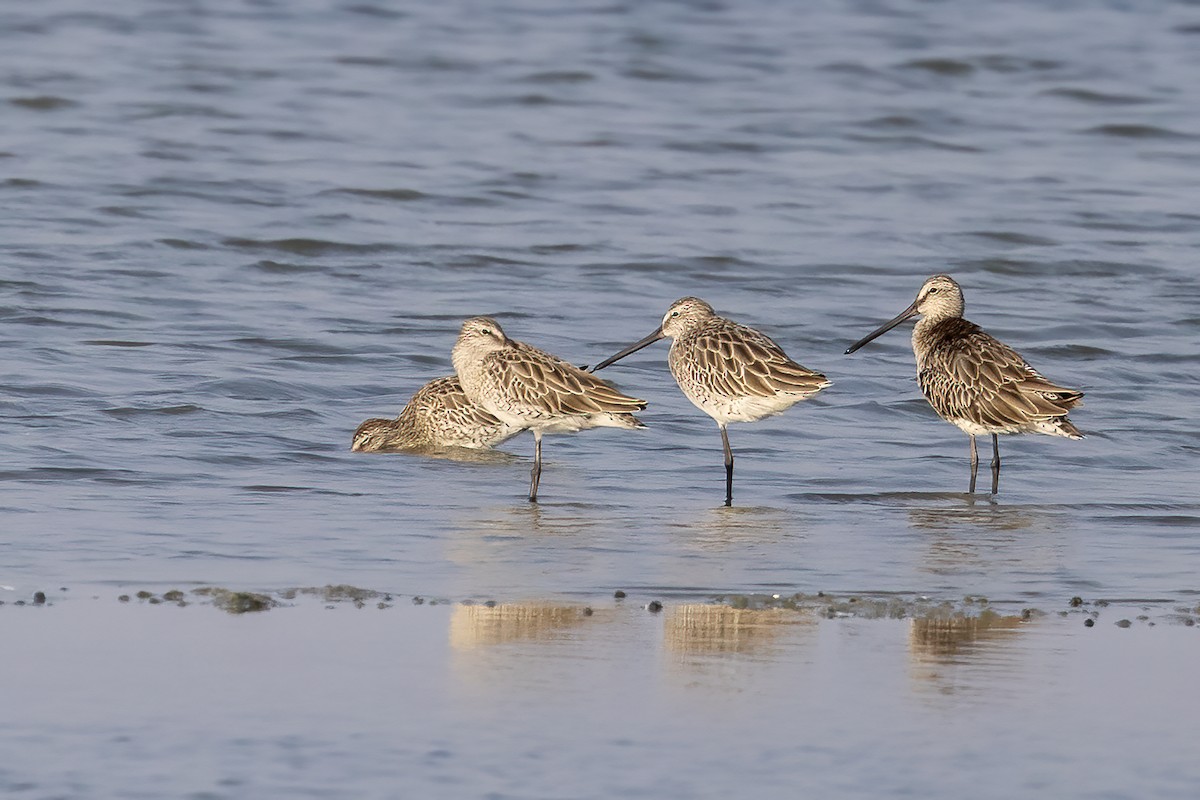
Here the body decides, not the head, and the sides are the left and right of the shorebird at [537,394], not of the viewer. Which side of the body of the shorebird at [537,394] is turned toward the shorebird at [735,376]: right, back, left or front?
back

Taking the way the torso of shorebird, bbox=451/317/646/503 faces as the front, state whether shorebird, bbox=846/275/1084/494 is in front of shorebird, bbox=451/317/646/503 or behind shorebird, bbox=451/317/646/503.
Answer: behind

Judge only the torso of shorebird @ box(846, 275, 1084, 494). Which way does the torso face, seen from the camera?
to the viewer's left

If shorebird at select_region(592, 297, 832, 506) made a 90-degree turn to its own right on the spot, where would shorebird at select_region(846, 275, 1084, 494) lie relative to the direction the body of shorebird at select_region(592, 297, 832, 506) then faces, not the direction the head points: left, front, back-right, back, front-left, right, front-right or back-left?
right

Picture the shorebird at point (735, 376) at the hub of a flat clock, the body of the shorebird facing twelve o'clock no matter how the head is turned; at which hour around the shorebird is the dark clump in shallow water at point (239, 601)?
The dark clump in shallow water is roughly at 10 o'clock from the shorebird.

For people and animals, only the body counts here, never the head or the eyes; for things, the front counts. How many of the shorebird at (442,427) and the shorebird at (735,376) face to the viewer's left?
2

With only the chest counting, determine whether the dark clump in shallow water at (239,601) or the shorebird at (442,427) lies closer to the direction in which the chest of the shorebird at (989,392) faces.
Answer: the shorebird

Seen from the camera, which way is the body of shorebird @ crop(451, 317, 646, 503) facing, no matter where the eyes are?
to the viewer's left

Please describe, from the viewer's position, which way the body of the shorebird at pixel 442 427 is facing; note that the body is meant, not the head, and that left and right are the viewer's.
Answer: facing to the left of the viewer

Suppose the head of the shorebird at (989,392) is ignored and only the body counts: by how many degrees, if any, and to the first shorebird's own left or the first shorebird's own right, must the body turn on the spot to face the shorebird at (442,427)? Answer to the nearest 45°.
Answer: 0° — it already faces it

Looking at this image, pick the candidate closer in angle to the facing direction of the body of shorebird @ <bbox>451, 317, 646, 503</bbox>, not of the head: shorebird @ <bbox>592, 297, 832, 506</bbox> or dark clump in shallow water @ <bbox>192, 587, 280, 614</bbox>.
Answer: the dark clump in shallow water

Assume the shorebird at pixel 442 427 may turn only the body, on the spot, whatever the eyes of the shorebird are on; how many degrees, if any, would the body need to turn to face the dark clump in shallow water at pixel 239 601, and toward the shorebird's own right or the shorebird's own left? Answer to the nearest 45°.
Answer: approximately 90° to the shorebird's own left
